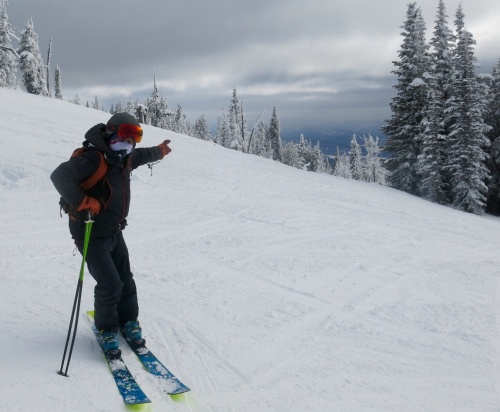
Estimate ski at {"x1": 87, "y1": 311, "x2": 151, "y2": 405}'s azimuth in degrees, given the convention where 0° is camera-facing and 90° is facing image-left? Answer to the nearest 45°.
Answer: approximately 315°

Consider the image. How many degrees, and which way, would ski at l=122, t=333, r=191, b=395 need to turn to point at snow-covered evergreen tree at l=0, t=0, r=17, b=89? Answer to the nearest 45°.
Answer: approximately 135° to its left

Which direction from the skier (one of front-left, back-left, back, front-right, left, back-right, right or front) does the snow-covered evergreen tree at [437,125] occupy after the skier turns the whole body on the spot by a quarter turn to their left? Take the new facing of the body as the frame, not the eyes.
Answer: front

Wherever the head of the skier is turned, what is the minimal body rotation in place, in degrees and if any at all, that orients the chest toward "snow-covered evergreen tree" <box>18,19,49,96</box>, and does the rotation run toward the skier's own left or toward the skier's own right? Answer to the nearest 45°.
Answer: approximately 135° to the skier's own left

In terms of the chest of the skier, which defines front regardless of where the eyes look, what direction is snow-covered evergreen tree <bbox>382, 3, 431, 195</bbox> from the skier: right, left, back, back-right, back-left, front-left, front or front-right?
left

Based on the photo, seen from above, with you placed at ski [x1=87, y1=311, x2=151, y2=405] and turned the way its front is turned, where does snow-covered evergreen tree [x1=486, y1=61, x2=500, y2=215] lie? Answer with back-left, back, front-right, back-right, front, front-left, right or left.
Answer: left

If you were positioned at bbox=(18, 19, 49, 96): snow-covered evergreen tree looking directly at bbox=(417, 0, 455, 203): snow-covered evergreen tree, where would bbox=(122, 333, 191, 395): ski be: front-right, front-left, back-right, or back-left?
front-right

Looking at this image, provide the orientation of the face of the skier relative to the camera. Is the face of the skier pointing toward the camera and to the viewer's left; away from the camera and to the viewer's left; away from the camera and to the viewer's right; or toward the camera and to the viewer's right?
toward the camera and to the viewer's right

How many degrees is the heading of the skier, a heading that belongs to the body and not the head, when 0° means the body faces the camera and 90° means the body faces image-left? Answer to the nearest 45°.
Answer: approximately 315°

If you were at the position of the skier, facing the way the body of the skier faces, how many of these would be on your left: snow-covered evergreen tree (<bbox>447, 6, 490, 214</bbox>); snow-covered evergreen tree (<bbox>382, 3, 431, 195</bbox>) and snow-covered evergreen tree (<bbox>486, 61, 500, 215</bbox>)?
3

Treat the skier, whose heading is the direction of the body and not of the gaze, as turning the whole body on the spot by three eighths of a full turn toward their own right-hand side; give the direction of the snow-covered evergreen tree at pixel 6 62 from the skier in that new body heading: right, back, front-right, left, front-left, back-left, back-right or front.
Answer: right

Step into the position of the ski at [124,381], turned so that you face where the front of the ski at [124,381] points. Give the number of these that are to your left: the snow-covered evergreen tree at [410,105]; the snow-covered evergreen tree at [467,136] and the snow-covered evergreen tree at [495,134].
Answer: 3
